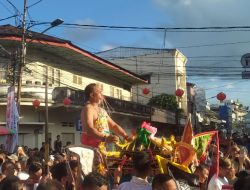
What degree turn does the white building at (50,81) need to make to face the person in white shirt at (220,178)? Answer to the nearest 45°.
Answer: approximately 45° to its right

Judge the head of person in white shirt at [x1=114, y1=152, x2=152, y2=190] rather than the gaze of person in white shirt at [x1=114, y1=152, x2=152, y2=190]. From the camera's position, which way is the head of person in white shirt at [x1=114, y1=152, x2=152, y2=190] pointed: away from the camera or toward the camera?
away from the camera

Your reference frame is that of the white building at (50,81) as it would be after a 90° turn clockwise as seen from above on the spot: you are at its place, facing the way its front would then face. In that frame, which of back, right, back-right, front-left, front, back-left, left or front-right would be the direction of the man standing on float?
front-left

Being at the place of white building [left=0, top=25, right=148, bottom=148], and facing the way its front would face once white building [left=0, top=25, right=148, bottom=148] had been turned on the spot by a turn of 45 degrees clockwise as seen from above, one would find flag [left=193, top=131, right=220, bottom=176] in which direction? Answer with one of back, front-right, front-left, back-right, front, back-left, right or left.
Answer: front

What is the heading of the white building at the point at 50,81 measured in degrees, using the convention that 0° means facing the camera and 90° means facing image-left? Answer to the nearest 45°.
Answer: approximately 315°

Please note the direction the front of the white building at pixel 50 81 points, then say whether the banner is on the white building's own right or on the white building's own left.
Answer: on the white building's own right

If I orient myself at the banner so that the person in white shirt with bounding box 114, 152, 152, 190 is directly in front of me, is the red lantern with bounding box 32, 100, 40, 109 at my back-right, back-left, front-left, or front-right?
back-left

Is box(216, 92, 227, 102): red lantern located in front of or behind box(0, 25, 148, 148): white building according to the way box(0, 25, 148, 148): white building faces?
in front

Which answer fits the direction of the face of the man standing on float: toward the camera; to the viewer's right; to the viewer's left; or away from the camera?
to the viewer's right

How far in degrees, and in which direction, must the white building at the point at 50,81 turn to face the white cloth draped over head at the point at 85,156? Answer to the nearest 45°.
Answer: approximately 45° to its right

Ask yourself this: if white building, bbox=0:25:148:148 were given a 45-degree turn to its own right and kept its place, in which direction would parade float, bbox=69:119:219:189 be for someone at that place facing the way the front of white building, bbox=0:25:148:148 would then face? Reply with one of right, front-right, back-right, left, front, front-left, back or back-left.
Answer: front

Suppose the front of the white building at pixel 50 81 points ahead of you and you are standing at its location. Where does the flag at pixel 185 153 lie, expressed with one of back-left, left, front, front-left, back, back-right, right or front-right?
front-right

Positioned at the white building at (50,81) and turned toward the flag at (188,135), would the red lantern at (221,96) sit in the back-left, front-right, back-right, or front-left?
front-left
